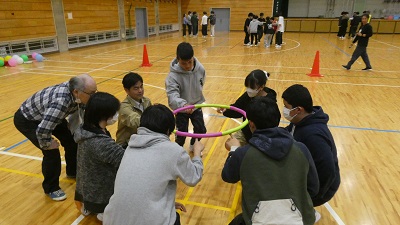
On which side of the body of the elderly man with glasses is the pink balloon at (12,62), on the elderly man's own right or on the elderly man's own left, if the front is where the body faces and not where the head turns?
on the elderly man's own left

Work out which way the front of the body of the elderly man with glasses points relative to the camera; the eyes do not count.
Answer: to the viewer's right
